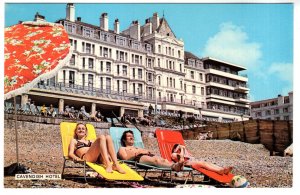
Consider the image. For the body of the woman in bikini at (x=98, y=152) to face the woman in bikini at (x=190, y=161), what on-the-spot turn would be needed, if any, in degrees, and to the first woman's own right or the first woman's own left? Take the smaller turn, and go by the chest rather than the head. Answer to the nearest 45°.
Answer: approximately 45° to the first woman's own left

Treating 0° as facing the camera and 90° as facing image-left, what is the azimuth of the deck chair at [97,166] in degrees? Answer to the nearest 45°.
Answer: approximately 315°
